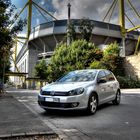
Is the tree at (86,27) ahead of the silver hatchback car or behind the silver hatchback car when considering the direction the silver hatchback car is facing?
behind

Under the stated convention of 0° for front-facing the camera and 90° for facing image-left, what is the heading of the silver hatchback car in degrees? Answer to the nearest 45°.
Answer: approximately 45°

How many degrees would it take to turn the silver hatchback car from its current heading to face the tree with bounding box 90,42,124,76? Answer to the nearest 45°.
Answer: approximately 135° to its right

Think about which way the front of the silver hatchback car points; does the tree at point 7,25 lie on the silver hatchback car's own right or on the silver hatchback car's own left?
on the silver hatchback car's own right

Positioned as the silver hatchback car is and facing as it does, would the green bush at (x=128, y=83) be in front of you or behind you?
behind

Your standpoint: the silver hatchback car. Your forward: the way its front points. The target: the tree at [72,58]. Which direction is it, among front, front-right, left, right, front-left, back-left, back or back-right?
back-right

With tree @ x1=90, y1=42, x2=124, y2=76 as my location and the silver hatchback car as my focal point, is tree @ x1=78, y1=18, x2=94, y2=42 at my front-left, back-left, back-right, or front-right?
back-right
